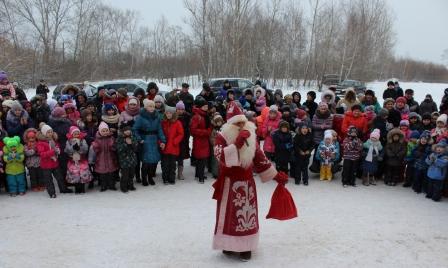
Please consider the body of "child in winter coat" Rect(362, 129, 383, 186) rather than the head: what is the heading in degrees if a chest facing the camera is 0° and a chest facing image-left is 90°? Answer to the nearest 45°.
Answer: approximately 0°

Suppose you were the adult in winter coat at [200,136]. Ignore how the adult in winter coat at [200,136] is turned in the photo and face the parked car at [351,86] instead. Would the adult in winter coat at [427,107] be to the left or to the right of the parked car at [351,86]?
right

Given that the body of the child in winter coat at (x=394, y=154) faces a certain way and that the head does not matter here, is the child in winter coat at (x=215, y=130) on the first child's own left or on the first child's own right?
on the first child's own right

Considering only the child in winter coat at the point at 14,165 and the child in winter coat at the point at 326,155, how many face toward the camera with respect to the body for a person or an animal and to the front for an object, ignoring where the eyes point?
2

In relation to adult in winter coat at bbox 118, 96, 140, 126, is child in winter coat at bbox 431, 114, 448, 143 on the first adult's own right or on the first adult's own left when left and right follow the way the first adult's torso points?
on the first adult's own left

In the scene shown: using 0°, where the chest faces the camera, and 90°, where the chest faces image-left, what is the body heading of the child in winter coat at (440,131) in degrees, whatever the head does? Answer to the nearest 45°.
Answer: approximately 45°
